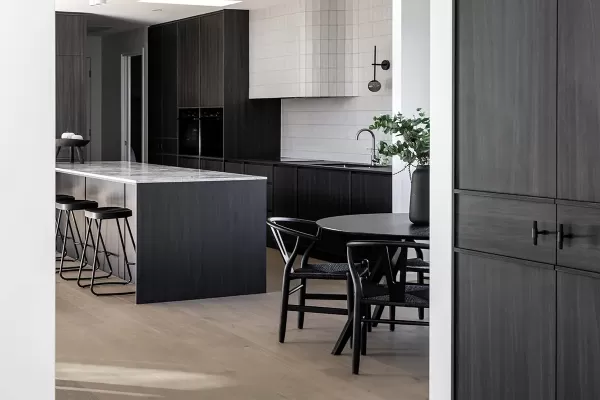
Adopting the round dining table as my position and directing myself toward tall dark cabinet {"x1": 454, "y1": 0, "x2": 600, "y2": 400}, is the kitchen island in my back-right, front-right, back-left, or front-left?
back-right

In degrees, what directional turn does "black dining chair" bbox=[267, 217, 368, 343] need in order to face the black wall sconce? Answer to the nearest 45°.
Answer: approximately 90° to its left

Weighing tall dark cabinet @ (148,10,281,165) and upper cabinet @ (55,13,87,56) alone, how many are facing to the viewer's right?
0

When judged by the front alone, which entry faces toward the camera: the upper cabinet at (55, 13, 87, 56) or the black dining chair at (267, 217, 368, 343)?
the upper cabinet

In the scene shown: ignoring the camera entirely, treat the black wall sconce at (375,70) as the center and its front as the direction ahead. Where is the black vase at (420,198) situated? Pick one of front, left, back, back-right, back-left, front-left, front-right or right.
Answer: front-left

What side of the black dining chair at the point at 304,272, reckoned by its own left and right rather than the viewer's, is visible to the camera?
right

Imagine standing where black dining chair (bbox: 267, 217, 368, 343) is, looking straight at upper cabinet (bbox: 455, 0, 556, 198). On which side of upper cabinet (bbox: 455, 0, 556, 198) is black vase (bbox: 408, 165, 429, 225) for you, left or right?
left

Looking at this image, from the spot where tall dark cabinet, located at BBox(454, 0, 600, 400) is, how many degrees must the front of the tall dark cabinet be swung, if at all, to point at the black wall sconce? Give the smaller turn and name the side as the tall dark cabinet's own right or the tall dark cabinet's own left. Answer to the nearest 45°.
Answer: approximately 135° to the tall dark cabinet's own right

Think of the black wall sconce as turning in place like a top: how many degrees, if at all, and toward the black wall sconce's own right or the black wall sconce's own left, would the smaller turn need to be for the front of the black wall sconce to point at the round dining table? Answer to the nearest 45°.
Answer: approximately 45° to the black wall sconce's own left

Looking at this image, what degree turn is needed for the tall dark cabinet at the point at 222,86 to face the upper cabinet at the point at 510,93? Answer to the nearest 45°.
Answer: approximately 45° to its left

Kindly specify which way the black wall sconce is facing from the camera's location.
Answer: facing the viewer and to the left of the viewer

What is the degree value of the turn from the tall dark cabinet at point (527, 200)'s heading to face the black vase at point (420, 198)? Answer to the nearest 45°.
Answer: approximately 135° to its right

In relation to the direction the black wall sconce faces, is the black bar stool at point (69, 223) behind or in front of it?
in front

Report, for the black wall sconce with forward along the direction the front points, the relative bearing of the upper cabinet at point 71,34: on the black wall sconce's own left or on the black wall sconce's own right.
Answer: on the black wall sconce's own right

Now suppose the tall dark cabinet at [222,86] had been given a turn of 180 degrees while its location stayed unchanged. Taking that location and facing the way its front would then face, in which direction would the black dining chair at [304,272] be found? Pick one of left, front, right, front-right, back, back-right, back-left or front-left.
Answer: back-right
